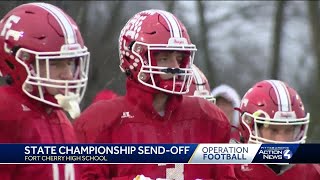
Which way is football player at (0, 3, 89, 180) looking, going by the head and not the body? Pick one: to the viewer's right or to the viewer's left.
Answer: to the viewer's right

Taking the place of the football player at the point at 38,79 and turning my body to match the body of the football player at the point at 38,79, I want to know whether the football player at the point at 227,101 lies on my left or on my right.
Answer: on my left

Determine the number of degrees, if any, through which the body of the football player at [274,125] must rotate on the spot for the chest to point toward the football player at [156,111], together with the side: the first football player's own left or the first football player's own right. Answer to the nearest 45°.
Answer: approximately 45° to the first football player's own right

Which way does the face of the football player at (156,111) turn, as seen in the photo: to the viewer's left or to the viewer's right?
to the viewer's right

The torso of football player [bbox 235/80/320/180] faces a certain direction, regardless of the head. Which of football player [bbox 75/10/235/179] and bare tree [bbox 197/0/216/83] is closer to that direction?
the football player

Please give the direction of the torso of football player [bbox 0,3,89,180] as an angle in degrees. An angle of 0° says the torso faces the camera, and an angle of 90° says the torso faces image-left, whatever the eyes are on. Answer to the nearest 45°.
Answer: approximately 315°

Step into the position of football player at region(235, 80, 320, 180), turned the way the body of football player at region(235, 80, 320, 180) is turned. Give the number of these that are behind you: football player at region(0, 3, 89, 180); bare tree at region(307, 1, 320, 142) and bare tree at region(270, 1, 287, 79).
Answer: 2

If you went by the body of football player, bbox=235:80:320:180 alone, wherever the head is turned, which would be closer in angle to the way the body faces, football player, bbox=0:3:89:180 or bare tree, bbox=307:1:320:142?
the football player

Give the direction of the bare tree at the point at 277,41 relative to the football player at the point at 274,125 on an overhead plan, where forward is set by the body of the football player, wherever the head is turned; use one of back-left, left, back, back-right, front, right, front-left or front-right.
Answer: back

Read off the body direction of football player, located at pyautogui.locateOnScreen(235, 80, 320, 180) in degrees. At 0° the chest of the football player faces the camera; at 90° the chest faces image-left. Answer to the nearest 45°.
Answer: approximately 0°

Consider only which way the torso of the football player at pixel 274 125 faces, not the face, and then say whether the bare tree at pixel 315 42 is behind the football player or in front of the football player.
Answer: behind
